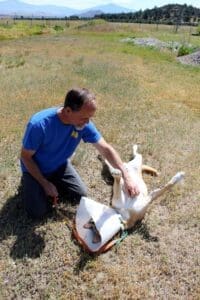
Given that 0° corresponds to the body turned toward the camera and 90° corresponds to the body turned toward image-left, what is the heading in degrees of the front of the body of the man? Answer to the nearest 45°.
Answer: approximately 315°
